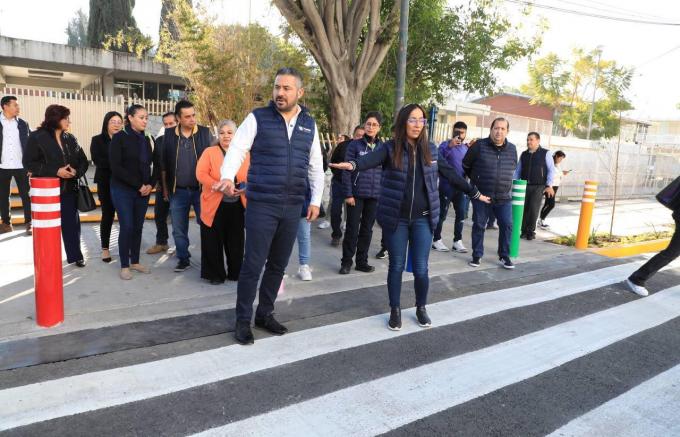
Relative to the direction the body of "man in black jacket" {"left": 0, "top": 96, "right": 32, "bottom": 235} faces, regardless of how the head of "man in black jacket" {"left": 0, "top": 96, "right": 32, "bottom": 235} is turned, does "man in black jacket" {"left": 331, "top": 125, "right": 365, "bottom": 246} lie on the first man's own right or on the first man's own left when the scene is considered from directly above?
on the first man's own left

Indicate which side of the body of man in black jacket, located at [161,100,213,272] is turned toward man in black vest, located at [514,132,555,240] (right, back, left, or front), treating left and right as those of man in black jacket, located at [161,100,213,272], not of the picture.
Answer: left

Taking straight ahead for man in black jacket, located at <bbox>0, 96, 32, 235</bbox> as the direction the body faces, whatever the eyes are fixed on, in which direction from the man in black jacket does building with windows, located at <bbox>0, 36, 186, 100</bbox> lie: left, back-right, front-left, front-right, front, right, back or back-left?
back

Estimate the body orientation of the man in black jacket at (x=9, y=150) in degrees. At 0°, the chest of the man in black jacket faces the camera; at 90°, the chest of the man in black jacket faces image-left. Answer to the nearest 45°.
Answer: approximately 0°

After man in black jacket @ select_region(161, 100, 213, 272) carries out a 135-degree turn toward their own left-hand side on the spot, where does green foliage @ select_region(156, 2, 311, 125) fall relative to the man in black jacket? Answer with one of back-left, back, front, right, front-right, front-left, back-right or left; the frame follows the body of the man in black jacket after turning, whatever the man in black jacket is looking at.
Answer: front-left

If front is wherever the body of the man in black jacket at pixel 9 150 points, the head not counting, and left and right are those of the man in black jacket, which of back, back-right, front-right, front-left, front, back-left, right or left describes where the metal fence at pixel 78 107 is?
back

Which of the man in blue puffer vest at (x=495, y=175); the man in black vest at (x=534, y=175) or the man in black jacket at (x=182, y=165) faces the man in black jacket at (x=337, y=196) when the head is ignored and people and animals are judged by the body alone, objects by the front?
the man in black vest at (x=534, y=175)

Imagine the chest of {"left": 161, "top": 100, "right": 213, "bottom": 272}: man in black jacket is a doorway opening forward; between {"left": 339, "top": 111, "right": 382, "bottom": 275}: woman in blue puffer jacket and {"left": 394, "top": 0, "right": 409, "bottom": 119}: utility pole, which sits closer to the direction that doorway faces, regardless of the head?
the woman in blue puffer jacket

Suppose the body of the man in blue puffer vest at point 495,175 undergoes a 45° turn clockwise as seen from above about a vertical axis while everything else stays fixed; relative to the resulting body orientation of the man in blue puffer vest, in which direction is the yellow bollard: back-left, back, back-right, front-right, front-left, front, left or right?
back

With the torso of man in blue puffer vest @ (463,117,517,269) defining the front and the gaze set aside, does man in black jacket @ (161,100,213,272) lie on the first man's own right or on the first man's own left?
on the first man's own right
